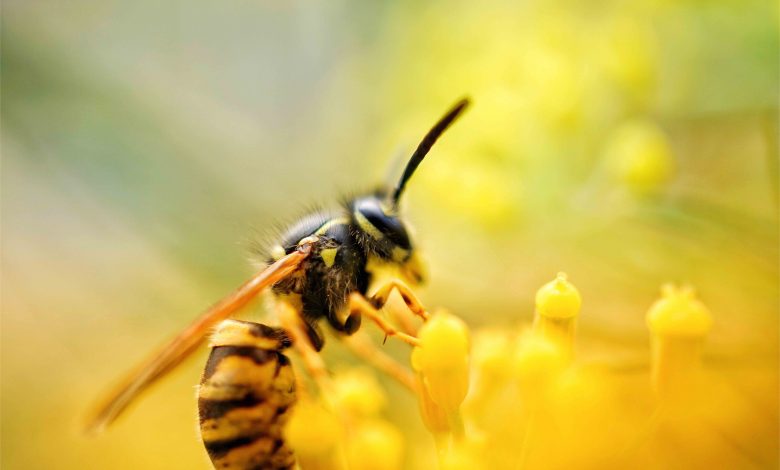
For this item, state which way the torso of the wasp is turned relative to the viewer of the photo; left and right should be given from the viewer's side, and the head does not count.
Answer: facing to the right of the viewer
